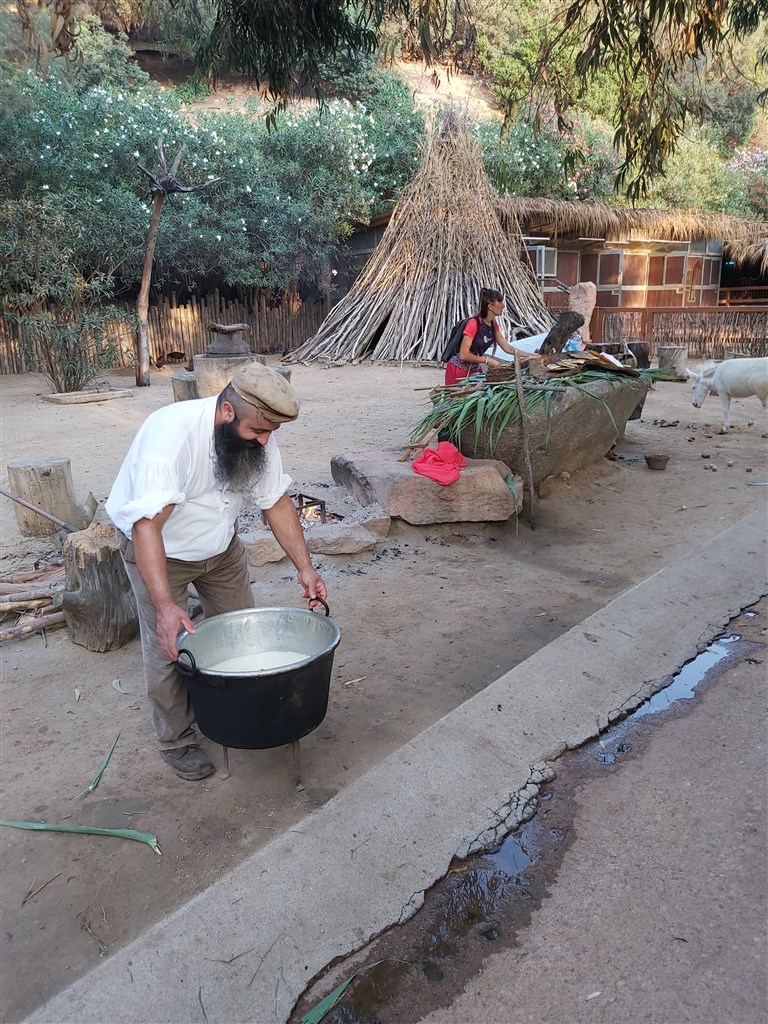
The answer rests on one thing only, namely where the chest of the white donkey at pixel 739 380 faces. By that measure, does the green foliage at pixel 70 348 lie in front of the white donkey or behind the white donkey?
in front

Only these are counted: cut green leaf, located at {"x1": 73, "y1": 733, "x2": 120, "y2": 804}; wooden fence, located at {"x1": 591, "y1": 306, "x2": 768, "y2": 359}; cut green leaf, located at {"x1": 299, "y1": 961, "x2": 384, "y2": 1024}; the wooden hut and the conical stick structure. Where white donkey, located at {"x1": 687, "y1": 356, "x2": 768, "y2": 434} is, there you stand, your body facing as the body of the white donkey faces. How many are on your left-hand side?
2

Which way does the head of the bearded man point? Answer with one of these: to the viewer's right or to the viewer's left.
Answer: to the viewer's right

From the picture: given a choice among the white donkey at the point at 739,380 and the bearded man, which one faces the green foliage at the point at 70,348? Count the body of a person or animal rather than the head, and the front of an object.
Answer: the white donkey

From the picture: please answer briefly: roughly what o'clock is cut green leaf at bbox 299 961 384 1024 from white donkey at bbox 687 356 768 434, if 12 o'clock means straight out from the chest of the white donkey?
The cut green leaf is roughly at 9 o'clock from the white donkey.

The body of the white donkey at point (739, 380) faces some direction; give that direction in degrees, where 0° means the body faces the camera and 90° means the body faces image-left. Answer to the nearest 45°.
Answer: approximately 90°

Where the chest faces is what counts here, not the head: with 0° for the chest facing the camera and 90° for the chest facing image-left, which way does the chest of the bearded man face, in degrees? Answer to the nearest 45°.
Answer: approximately 315°

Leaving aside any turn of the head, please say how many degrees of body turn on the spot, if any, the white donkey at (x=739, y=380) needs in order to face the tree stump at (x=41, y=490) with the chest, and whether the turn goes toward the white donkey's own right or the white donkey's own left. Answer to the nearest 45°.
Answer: approximately 45° to the white donkey's own left

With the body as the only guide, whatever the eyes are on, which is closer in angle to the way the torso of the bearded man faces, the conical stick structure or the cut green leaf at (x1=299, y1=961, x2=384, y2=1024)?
the cut green leaf

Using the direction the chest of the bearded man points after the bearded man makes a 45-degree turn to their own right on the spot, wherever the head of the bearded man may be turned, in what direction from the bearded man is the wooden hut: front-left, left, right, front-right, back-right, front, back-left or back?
back-left

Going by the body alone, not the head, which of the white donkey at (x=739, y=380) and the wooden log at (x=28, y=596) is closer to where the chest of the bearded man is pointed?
the white donkey

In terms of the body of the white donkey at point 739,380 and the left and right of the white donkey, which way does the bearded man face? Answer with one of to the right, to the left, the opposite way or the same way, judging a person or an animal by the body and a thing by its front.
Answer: the opposite way

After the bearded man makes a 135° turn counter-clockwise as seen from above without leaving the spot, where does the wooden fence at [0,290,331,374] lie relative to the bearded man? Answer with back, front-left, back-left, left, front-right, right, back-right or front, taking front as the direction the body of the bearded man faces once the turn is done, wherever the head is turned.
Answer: front

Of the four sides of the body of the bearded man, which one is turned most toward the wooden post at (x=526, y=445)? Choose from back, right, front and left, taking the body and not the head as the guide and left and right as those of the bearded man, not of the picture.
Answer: left

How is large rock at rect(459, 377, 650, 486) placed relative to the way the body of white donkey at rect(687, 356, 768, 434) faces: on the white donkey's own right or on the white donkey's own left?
on the white donkey's own left

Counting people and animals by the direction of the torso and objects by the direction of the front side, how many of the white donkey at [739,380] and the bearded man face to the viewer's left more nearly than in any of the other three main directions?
1
